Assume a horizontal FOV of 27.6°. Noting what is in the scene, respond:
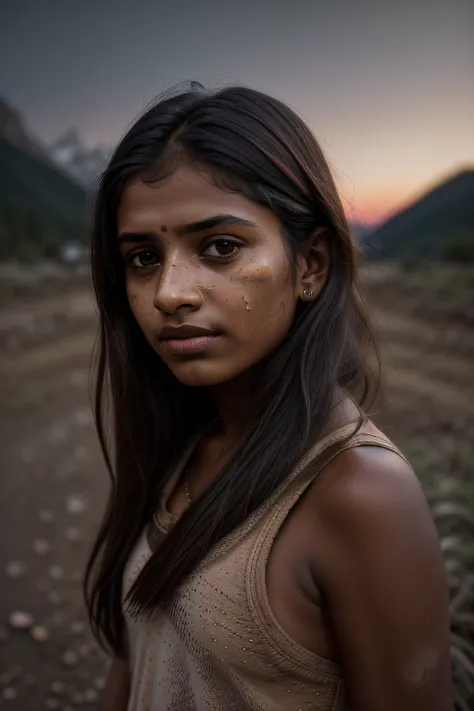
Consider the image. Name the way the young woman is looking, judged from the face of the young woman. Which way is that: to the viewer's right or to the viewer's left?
to the viewer's left

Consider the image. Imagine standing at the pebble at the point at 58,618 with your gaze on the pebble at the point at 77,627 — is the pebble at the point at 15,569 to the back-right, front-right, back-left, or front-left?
back-left

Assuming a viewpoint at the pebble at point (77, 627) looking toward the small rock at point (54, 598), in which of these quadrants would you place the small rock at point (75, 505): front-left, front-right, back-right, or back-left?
front-right

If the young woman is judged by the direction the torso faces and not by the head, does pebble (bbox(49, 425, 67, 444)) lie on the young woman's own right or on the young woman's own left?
on the young woman's own right

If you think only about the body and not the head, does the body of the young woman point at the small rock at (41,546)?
no

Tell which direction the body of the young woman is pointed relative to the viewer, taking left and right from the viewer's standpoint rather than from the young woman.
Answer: facing the viewer and to the left of the viewer

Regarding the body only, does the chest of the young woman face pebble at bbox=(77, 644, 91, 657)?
no

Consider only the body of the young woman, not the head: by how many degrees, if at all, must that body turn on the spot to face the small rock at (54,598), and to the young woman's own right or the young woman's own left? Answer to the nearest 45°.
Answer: approximately 90° to the young woman's own right

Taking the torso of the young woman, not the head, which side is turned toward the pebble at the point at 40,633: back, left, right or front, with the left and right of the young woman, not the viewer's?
right

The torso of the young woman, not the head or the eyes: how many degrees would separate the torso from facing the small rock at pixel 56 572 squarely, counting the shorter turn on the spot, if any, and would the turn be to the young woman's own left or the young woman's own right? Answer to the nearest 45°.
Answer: approximately 90° to the young woman's own right

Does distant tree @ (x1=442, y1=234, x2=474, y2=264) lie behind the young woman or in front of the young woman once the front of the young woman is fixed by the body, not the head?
behind

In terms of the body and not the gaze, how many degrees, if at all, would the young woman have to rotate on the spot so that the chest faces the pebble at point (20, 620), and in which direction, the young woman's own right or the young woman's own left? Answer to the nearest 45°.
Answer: approximately 90° to the young woman's own right

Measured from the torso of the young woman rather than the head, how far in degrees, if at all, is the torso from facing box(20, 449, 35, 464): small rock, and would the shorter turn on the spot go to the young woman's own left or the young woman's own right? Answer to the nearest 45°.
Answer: approximately 90° to the young woman's own right

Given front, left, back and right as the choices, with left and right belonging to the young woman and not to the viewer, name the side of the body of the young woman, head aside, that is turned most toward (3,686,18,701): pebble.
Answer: right
